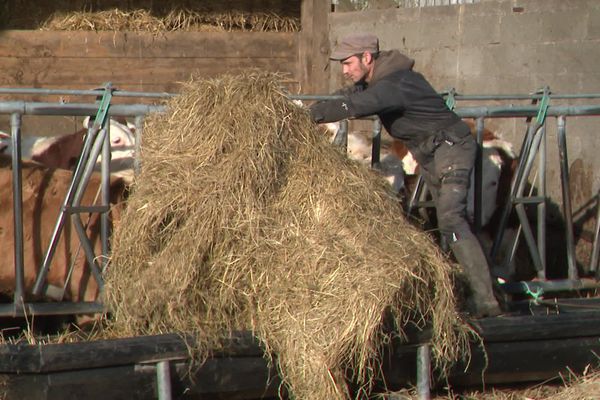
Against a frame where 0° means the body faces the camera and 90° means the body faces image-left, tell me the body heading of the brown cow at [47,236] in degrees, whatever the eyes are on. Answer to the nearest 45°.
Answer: approximately 270°

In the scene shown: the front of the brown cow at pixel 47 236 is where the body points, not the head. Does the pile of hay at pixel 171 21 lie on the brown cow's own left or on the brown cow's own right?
on the brown cow's own left

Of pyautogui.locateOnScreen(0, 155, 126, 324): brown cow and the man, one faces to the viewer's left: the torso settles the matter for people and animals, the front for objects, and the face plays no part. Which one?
the man

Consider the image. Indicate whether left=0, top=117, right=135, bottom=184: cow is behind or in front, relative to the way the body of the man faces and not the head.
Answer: in front

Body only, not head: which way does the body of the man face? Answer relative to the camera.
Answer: to the viewer's left

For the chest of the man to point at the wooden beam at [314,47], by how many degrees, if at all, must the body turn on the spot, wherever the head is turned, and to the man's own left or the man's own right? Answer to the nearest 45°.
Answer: approximately 90° to the man's own right

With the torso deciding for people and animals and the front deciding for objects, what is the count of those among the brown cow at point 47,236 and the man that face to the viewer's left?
1

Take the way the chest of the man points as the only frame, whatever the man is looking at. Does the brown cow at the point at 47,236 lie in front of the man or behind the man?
in front

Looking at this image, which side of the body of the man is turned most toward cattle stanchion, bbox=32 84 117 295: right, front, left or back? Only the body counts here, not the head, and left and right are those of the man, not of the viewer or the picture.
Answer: front

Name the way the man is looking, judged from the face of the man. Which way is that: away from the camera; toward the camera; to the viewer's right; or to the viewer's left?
to the viewer's left

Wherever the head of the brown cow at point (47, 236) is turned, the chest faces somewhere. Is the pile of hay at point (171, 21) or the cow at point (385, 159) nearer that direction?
the cow
